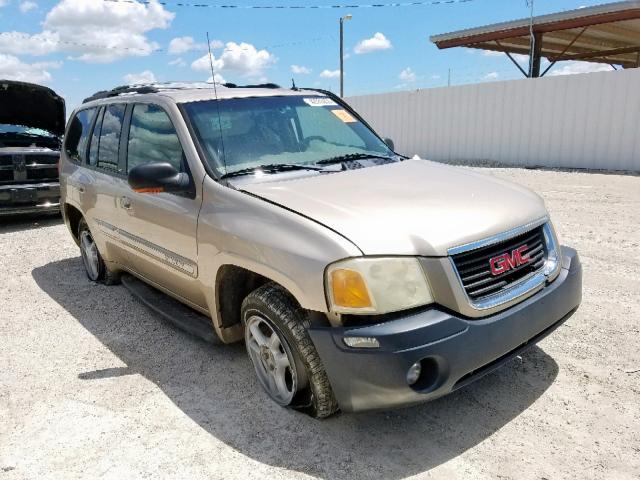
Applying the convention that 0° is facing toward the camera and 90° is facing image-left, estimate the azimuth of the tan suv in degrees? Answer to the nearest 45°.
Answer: approximately 315°

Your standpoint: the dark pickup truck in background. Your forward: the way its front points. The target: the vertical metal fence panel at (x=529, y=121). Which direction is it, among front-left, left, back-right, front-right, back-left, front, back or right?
left

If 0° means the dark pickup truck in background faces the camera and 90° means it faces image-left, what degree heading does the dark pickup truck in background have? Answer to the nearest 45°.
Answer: approximately 0°

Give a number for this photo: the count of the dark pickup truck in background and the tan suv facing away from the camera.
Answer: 0

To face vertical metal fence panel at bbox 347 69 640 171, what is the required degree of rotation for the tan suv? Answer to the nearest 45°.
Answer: approximately 90° to its left

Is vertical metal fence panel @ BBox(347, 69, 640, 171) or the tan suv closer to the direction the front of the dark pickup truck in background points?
the tan suv

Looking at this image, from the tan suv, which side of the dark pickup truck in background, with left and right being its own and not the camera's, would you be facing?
front

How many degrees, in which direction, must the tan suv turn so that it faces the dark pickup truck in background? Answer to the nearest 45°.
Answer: approximately 180°
